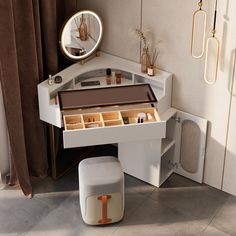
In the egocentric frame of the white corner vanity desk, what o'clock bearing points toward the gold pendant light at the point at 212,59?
The gold pendant light is roughly at 9 o'clock from the white corner vanity desk.

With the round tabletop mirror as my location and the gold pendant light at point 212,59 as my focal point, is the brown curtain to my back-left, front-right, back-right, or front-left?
back-right

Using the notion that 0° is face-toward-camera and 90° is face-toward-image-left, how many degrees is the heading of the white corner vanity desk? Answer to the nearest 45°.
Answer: approximately 0°

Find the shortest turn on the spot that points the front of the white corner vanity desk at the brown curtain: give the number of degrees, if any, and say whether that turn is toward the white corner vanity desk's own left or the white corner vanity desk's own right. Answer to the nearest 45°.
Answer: approximately 90° to the white corner vanity desk's own right
